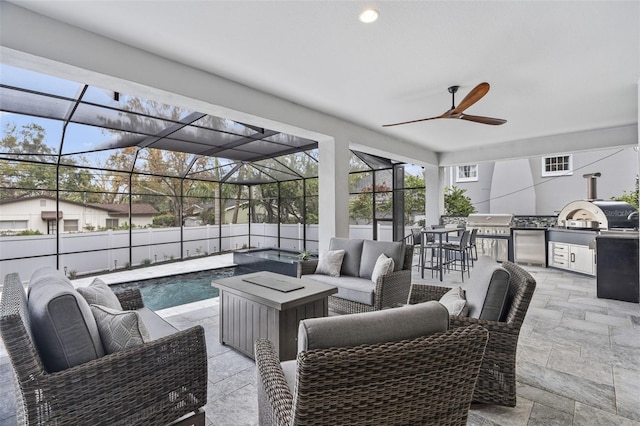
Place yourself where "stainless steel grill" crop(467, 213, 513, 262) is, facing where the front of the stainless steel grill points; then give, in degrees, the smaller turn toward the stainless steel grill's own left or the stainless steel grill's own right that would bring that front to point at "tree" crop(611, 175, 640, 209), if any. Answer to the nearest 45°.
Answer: approximately 135° to the stainless steel grill's own left

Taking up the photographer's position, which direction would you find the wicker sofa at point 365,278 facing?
facing the viewer and to the left of the viewer

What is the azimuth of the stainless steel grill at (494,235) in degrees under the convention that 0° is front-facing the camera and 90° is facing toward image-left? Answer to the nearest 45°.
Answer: approximately 0°

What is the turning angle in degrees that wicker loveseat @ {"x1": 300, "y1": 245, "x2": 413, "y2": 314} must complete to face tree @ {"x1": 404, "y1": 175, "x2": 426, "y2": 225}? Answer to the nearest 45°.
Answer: approximately 135° to its right

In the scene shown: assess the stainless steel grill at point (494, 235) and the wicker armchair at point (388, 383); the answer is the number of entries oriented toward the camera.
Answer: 1

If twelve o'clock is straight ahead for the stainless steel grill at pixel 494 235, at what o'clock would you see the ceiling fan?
The ceiling fan is roughly at 12 o'clock from the stainless steel grill.

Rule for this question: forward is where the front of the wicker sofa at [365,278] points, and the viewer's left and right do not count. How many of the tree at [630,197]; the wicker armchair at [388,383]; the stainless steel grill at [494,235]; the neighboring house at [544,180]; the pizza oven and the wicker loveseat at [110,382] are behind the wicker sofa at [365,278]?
4

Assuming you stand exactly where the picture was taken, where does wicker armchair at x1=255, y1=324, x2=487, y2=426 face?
facing away from the viewer and to the left of the viewer

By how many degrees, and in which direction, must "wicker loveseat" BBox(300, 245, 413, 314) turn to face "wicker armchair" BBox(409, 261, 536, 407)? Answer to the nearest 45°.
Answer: approximately 45° to its left

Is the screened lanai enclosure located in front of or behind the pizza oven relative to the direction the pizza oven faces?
in front
